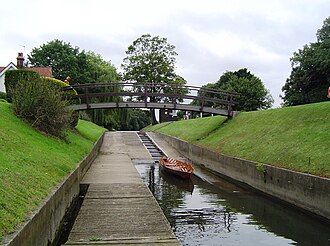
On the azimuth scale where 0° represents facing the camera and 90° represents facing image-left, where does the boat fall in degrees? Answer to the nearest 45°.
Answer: approximately 315°

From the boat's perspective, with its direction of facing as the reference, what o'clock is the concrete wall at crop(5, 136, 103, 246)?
The concrete wall is roughly at 2 o'clock from the boat.

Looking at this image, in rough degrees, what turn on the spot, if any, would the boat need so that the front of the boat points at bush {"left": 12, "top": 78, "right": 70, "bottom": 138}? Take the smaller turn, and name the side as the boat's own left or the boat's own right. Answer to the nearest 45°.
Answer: approximately 135° to the boat's own right

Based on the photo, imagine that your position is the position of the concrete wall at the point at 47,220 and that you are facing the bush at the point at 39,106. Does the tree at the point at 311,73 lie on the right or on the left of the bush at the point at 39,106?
right

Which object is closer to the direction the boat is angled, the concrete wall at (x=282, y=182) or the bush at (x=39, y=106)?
the concrete wall

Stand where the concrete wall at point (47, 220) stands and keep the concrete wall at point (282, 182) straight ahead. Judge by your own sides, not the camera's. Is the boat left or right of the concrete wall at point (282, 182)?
left

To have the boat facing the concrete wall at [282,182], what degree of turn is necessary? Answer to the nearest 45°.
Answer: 0° — it already faces it
